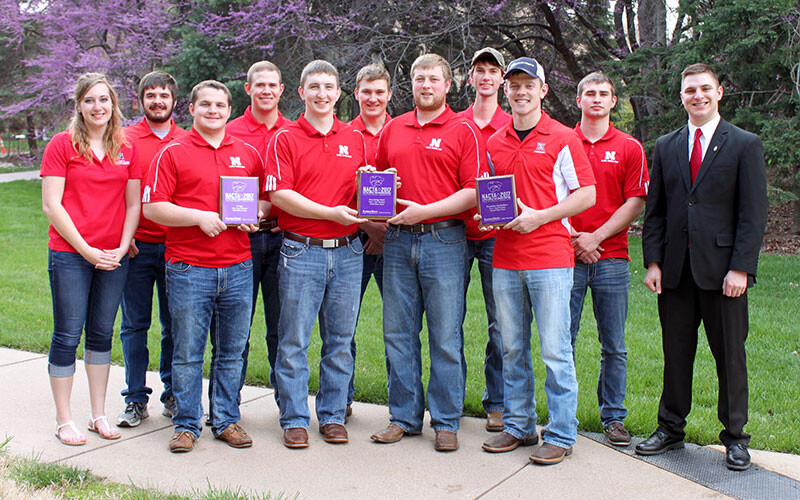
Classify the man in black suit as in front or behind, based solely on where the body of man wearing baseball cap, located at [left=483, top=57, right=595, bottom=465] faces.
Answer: behind

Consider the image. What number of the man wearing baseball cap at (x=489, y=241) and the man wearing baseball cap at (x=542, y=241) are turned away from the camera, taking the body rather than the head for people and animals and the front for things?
0

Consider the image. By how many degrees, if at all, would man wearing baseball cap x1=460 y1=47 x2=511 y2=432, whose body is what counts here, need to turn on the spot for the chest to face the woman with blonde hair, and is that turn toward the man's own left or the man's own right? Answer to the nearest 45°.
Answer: approximately 90° to the man's own right

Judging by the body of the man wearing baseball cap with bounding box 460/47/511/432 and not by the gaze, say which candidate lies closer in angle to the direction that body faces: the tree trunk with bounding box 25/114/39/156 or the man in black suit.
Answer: the man in black suit

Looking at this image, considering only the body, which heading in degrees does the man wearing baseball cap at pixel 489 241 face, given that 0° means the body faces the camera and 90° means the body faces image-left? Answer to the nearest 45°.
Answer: approximately 0°

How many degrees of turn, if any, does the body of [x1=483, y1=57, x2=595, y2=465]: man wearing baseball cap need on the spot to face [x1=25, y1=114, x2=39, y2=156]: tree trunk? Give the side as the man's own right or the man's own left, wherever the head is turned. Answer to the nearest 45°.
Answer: approximately 90° to the man's own right

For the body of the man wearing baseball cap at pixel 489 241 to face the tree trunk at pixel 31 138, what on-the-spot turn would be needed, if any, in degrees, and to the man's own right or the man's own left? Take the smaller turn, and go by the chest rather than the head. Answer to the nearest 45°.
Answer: approximately 135° to the man's own right

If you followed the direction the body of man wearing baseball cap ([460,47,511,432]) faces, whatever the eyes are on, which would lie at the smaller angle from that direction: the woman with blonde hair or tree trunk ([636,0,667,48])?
the woman with blonde hair

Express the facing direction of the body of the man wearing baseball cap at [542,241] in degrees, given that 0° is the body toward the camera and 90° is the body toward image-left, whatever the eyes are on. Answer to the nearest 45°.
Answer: approximately 45°

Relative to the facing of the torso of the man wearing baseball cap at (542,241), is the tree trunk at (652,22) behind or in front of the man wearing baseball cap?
behind

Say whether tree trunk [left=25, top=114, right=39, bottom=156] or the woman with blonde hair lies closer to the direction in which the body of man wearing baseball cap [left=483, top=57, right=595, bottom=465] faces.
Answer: the woman with blonde hair

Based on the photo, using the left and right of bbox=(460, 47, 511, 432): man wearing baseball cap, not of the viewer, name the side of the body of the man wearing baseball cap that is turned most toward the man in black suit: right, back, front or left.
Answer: left
